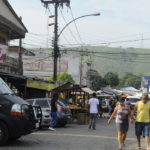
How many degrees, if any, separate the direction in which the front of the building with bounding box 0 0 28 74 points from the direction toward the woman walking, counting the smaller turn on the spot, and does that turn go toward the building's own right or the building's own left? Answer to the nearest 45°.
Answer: approximately 45° to the building's own right

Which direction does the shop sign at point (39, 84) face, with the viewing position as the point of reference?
facing the viewer and to the right of the viewer

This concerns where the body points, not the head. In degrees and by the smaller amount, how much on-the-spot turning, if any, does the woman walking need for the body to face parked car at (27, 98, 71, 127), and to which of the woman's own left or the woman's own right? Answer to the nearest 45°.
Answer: approximately 135° to the woman's own right

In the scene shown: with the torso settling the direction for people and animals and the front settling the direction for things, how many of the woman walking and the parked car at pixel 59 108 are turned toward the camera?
1

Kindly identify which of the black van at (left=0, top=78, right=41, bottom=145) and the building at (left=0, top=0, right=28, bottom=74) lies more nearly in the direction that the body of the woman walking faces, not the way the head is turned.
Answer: the black van

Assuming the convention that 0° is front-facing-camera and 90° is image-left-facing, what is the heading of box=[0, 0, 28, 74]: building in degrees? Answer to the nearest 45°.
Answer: approximately 315°

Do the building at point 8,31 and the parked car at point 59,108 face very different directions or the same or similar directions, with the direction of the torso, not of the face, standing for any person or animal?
very different directions

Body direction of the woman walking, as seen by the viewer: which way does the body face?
toward the camera

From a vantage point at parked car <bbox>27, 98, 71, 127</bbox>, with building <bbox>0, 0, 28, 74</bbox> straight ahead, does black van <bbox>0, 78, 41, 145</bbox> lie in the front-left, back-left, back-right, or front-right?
back-left

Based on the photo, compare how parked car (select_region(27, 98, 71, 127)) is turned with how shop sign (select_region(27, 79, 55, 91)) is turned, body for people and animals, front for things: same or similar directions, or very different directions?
very different directions

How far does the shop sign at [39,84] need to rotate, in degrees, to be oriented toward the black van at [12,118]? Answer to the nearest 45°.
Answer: approximately 45° to its right

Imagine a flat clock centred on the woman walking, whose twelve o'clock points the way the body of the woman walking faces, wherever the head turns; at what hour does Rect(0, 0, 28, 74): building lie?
The building is roughly at 5 o'clock from the woman walking.

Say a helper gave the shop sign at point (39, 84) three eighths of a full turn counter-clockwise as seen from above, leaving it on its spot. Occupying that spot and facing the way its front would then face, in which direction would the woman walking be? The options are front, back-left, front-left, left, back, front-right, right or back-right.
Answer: back
